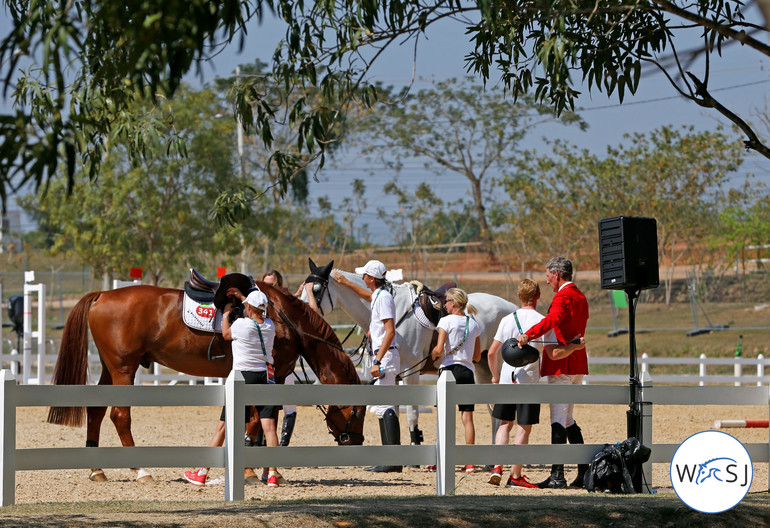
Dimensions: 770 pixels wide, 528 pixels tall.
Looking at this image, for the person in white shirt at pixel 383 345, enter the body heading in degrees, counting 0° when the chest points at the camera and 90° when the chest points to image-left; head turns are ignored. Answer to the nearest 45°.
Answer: approximately 90°

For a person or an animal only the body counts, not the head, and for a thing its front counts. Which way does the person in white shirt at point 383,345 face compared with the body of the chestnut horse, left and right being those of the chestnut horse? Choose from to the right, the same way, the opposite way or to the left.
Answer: the opposite way

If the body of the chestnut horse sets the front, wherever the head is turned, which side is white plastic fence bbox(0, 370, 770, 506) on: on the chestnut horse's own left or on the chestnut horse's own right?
on the chestnut horse's own right

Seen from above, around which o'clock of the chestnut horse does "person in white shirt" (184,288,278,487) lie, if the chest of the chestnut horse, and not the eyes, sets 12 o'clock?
The person in white shirt is roughly at 2 o'clock from the chestnut horse.

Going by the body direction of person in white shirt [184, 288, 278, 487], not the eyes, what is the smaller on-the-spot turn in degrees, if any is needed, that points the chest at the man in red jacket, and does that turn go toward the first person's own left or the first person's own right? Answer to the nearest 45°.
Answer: approximately 135° to the first person's own right

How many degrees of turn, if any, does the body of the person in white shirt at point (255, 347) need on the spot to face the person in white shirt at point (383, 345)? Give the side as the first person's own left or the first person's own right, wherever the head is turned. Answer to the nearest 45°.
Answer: approximately 90° to the first person's own right

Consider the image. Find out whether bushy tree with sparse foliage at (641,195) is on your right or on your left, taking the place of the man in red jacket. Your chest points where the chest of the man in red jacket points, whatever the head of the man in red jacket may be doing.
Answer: on your right

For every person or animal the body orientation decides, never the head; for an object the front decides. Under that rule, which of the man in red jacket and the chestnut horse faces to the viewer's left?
the man in red jacket

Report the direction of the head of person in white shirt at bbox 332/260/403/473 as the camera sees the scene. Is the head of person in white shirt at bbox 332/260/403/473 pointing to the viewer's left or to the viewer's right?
to the viewer's left

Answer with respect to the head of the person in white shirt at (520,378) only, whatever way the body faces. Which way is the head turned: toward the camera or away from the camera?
away from the camera

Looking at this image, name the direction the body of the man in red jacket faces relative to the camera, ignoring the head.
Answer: to the viewer's left

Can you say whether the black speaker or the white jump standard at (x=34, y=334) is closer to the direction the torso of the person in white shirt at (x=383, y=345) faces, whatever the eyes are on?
the white jump standard

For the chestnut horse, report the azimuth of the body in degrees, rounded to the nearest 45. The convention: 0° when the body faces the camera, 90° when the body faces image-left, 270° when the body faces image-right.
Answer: approximately 270°
